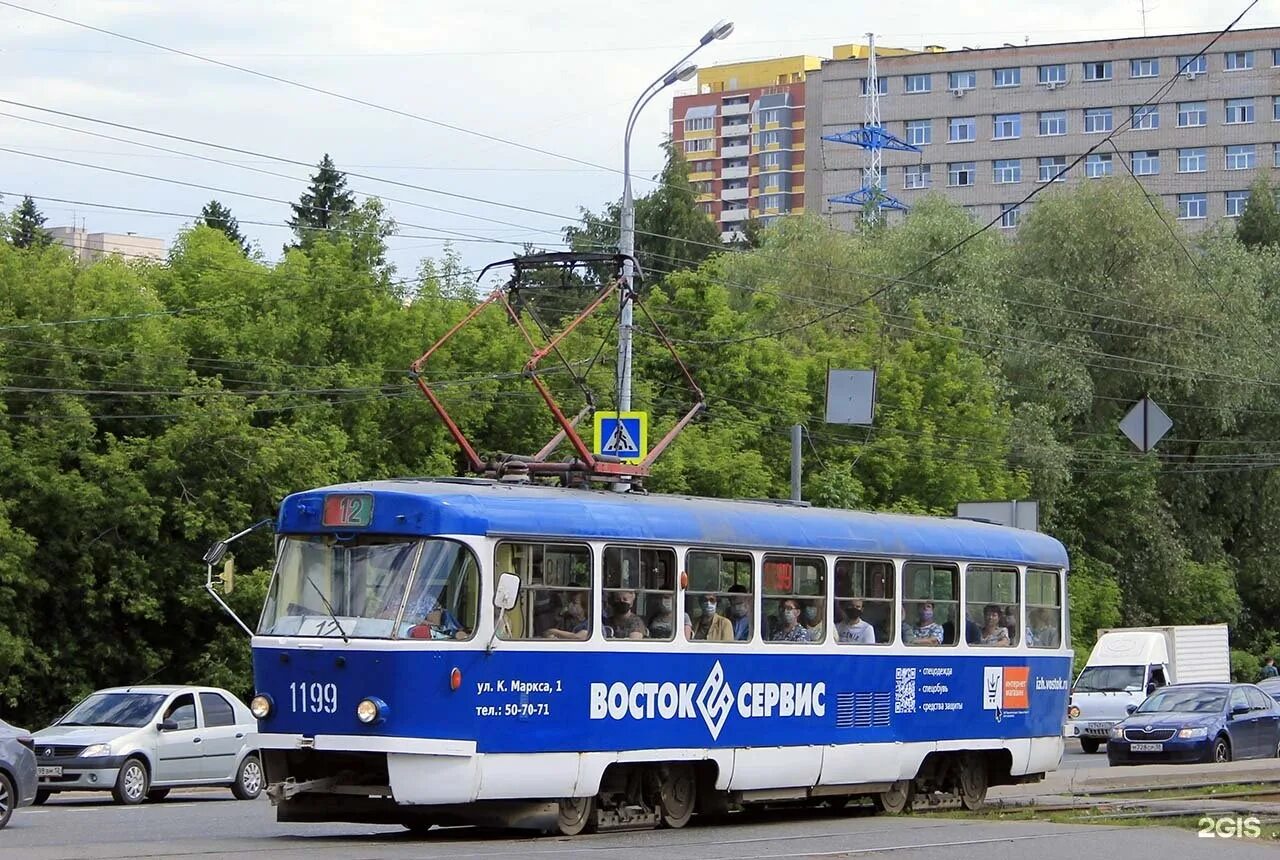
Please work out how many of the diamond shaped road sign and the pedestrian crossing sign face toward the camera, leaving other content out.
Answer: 1

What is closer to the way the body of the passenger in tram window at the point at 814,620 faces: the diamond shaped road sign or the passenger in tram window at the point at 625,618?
the passenger in tram window

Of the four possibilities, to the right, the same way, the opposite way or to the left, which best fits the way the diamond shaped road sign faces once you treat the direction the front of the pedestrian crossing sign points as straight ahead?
the opposite way

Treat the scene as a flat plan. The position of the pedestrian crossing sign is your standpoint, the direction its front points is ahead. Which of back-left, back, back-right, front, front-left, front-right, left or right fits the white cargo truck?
back-left

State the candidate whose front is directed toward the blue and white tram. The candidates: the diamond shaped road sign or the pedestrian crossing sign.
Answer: the pedestrian crossing sign

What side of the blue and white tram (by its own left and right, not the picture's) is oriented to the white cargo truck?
back

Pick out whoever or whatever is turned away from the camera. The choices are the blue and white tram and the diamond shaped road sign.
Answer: the diamond shaped road sign

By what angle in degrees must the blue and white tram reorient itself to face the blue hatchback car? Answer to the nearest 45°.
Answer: approximately 180°

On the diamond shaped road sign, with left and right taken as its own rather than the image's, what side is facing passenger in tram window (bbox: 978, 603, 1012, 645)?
back

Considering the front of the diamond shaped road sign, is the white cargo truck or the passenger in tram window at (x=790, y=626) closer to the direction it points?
the white cargo truck
